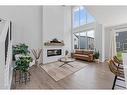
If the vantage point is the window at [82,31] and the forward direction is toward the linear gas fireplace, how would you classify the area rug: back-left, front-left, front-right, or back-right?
front-left

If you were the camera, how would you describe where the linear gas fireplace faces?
facing the viewer and to the right of the viewer

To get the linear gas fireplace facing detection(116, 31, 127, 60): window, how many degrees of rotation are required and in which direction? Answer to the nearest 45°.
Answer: approximately 45° to its left

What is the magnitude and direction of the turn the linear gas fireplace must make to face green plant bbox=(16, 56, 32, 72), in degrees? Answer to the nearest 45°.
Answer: approximately 45° to its right

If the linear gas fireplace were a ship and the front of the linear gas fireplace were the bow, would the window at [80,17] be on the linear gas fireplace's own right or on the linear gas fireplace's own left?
on the linear gas fireplace's own left

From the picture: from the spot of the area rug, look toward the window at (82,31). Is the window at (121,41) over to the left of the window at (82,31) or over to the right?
right

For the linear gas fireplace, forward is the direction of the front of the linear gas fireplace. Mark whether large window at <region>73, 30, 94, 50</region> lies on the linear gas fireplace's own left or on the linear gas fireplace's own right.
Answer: on the linear gas fireplace's own left

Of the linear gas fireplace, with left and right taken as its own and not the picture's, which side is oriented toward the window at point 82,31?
left
